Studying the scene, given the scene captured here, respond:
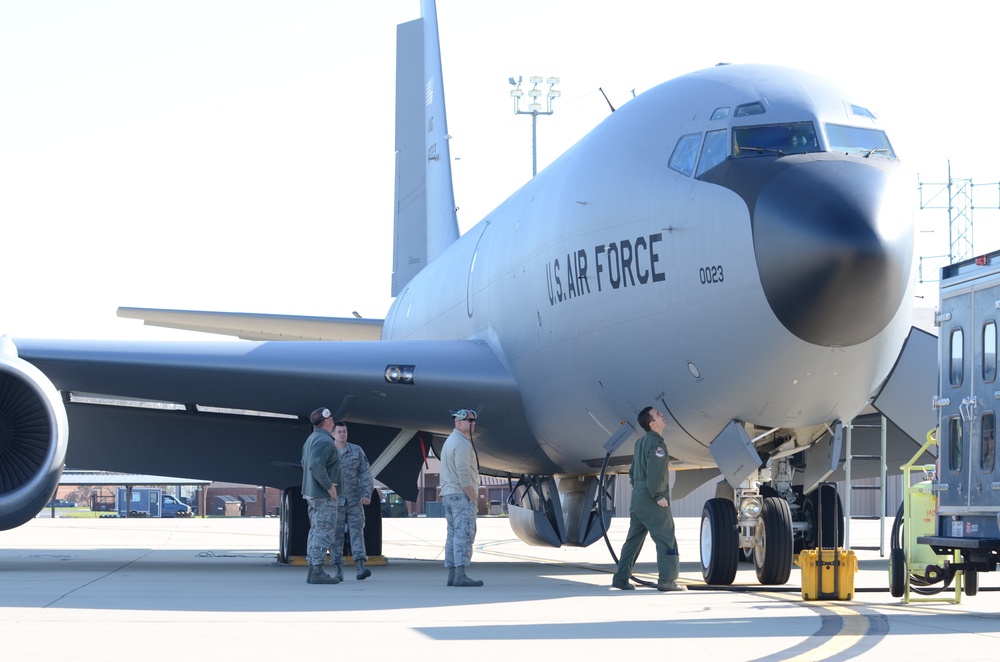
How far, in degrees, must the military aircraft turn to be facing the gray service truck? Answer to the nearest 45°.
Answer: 0° — it already faces it

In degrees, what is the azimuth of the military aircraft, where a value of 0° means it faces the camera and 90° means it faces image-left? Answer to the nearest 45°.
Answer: approximately 315°

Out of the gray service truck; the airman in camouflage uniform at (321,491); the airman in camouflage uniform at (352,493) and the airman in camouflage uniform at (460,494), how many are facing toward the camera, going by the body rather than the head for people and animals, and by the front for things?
1

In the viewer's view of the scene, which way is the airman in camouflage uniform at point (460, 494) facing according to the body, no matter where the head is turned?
to the viewer's right

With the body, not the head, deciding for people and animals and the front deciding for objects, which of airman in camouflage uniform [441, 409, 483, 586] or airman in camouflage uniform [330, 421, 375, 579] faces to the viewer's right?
airman in camouflage uniform [441, 409, 483, 586]

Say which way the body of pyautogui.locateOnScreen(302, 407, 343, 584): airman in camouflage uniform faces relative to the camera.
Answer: to the viewer's right

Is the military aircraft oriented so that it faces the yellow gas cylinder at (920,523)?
yes

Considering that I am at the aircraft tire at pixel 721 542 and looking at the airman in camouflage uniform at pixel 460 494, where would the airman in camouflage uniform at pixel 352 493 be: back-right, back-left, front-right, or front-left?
front-right

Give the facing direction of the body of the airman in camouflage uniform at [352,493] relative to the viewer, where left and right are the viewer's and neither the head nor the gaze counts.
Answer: facing the viewer
